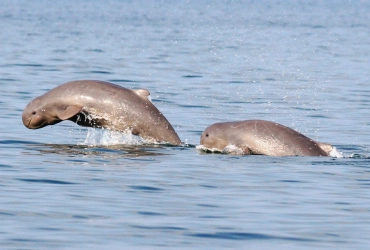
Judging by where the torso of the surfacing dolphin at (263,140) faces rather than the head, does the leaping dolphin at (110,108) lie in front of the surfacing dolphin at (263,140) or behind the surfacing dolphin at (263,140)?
in front

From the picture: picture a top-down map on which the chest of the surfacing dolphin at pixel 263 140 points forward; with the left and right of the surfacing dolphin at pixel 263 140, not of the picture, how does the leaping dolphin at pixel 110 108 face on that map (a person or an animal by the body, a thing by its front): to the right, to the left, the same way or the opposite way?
the same way

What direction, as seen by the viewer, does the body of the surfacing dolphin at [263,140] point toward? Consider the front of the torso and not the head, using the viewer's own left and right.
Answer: facing to the left of the viewer

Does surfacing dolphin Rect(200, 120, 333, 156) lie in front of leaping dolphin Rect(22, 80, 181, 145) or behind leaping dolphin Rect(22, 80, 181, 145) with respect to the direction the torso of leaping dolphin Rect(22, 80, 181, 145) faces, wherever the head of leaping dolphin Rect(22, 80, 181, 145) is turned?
behind

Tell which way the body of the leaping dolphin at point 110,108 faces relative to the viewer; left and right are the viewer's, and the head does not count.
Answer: facing to the left of the viewer

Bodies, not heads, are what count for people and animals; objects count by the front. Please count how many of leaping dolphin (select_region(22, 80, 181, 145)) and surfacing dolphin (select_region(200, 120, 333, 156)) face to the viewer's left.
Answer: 2
